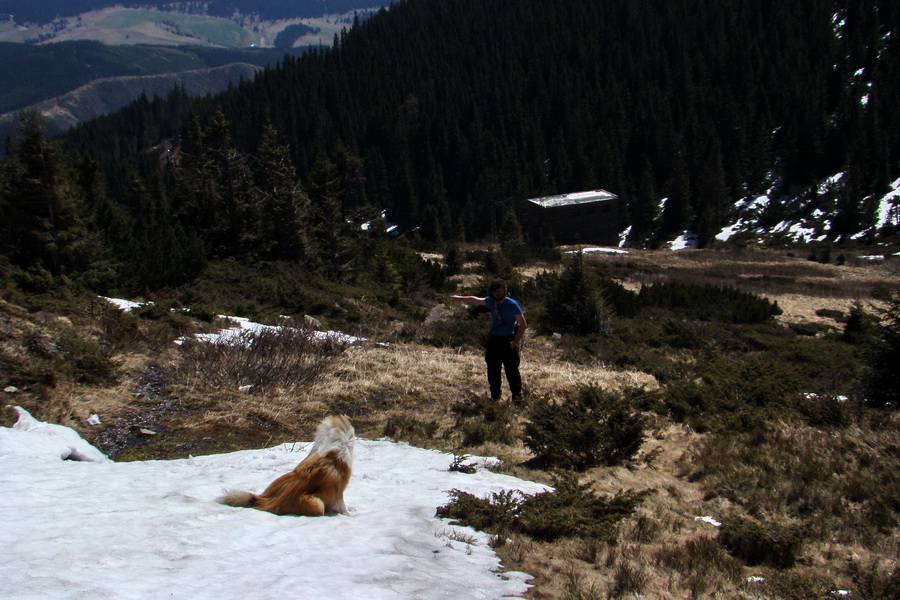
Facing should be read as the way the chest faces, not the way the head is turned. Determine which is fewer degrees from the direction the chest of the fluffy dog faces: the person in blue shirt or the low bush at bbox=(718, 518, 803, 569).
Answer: the person in blue shirt

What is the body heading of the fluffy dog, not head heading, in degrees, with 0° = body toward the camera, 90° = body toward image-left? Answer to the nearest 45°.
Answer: approximately 225°

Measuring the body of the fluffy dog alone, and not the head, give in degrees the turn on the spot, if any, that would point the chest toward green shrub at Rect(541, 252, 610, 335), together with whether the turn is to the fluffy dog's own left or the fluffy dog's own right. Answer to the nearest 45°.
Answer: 0° — it already faces it

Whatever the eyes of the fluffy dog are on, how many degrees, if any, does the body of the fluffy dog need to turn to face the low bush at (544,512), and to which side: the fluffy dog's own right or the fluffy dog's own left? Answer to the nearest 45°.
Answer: approximately 45° to the fluffy dog's own right

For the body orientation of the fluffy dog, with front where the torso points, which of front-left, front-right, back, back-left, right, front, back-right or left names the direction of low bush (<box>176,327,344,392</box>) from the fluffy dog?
front-left
